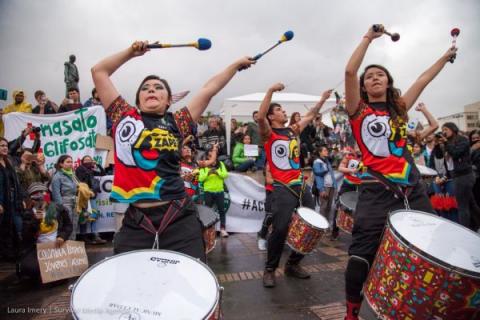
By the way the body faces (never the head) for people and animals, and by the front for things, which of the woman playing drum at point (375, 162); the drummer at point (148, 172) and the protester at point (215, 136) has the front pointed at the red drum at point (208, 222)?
the protester

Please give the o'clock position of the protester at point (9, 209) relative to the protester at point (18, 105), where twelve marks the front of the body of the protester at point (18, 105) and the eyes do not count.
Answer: the protester at point (9, 209) is roughly at 12 o'clock from the protester at point (18, 105).

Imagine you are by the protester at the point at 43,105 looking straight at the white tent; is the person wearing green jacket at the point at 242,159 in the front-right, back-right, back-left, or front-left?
front-right

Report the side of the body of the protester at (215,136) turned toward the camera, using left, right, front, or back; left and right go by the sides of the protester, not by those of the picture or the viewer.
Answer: front

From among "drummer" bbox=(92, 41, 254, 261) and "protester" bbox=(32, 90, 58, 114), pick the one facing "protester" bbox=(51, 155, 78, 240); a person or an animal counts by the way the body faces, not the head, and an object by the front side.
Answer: "protester" bbox=(32, 90, 58, 114)

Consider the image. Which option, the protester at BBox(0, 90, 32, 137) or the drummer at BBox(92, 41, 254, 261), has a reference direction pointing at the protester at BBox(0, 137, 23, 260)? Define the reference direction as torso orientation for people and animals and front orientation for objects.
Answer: the protester at BBox(0, 90, 32, 137)

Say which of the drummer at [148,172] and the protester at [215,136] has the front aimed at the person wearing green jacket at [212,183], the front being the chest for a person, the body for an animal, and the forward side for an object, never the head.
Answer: the protester

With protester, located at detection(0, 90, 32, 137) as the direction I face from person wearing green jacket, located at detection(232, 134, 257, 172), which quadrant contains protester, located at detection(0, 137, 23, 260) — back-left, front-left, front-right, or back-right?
front-left

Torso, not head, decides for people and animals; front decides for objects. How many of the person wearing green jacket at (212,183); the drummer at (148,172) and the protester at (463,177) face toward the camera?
2

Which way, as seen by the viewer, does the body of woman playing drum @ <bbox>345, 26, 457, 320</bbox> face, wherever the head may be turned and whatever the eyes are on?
toward the camera

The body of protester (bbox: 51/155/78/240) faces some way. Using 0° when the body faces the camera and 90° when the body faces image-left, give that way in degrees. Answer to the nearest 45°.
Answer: approximately 315°

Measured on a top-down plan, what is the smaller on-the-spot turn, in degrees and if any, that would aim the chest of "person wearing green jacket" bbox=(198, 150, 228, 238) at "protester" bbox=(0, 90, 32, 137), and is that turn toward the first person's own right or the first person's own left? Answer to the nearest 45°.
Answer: approximately 90° to the first person's own right

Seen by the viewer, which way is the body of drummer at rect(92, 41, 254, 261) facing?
toward the camera

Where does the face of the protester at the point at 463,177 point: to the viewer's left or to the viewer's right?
to the viewer's left
